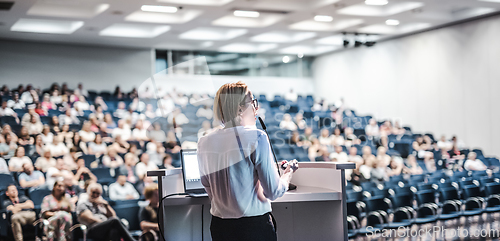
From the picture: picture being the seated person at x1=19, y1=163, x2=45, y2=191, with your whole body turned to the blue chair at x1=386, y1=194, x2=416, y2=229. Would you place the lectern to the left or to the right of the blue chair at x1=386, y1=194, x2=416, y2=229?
right

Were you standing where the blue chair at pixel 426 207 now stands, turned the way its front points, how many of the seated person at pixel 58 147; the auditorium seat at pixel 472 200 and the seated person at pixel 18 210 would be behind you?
1

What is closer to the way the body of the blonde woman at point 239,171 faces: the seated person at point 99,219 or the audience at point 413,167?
the audience

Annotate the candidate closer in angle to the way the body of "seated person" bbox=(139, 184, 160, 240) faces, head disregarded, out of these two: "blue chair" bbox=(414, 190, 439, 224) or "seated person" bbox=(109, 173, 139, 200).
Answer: the blue chair

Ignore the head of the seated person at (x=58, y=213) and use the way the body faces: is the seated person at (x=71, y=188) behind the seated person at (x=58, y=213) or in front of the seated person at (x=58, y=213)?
behind

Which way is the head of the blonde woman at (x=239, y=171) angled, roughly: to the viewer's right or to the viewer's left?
to the viewer's right

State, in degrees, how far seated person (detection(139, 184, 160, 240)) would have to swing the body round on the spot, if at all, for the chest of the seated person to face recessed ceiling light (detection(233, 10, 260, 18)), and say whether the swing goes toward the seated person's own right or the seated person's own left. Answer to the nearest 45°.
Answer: approximately 90° to the seated person's own left

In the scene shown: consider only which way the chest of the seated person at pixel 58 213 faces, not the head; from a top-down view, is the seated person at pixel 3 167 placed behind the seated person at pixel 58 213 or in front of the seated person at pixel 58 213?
behind

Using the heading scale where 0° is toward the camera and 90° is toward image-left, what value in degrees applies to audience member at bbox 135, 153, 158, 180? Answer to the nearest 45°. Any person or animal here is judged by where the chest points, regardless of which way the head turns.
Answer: approximately 315°

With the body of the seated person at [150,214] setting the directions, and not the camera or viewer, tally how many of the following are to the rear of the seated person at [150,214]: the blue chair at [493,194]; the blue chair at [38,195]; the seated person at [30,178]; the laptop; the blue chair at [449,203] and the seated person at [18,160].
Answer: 3

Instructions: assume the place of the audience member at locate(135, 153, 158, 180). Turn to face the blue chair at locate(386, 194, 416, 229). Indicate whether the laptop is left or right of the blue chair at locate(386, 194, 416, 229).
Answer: right

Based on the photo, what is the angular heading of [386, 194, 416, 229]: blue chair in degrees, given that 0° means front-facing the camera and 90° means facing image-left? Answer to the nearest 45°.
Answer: approximately 45°

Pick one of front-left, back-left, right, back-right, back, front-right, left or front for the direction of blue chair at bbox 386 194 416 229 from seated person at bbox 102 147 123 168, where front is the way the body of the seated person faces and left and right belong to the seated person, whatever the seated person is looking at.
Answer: front-left

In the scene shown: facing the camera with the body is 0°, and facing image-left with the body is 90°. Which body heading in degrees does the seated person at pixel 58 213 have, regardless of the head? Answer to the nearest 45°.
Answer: approximately 0°

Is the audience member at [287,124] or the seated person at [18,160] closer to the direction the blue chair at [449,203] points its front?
the seated person
